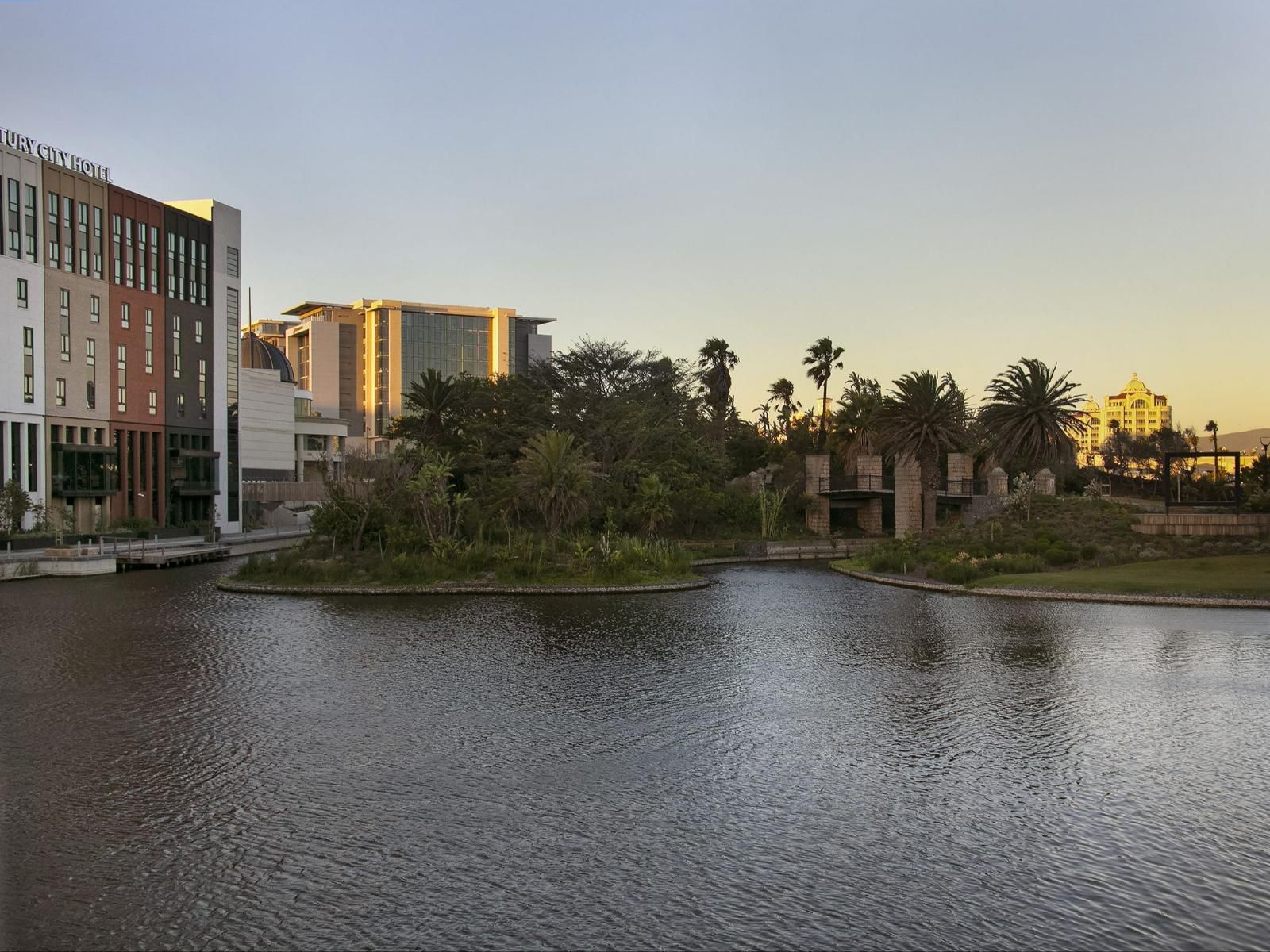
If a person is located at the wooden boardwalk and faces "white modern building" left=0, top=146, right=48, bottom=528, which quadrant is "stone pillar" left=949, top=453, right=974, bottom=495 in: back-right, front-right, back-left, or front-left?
back-right

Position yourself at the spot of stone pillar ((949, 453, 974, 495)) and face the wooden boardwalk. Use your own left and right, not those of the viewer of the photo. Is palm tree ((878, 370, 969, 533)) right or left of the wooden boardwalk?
left

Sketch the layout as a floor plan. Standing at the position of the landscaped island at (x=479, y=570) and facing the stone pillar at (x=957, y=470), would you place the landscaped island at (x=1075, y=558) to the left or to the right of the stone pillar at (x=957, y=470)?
right

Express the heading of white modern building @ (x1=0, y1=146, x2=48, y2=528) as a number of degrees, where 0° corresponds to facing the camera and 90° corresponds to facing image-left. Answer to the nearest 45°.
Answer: approximately 315°
